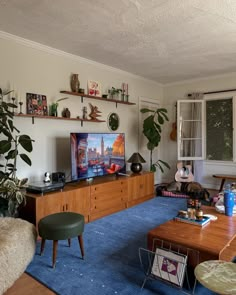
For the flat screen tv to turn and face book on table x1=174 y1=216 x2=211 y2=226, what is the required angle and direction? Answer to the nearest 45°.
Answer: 0° — it already faces it

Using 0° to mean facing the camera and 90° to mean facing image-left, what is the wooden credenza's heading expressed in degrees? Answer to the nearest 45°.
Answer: approximately 315°
